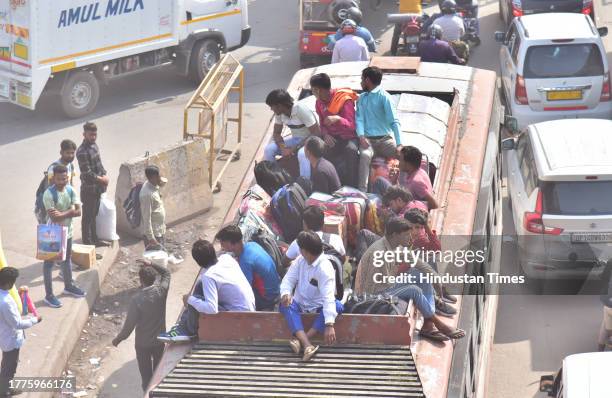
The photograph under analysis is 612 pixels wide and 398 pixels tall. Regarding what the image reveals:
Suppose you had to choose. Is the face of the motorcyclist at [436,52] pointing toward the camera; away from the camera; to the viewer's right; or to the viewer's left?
away from the camera

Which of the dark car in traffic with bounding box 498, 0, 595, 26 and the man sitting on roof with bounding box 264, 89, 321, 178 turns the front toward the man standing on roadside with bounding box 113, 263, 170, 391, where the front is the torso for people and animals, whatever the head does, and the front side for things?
the man sitting on roof

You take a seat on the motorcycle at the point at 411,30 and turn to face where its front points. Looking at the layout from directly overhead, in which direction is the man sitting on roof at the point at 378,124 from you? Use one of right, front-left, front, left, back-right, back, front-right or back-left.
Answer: back

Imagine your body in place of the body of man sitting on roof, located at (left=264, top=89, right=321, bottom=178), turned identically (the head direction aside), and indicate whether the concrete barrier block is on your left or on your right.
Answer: on your right

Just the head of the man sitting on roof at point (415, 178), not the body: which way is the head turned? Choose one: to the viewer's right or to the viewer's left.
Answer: to the viewer's left

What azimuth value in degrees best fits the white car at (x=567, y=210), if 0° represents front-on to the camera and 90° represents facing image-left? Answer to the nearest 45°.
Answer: approximately 180°

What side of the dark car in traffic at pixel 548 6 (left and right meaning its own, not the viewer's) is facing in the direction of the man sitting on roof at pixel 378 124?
back

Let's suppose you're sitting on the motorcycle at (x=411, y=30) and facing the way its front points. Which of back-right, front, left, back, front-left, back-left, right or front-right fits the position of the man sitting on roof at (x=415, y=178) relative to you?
back

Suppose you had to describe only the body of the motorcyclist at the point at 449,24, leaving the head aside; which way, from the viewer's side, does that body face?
away from the camera

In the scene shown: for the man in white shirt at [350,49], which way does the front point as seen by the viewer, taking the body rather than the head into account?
away from the camera
